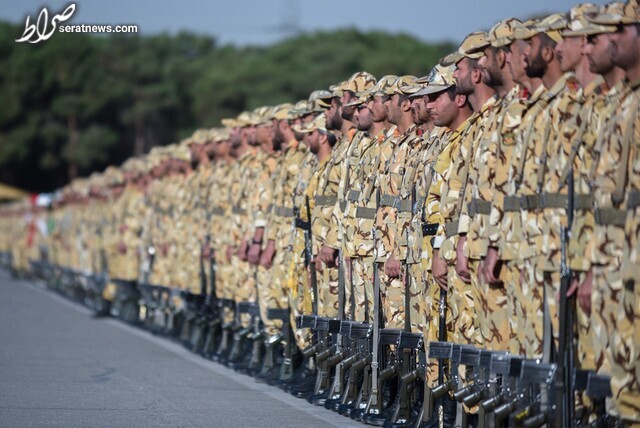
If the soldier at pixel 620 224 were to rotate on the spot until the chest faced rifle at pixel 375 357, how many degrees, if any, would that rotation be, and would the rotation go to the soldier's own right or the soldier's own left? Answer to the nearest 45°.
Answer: approximately 45° to the soldier's own right

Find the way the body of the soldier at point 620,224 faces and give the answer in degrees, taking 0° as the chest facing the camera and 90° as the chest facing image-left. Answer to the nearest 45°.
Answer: approximately 90°
